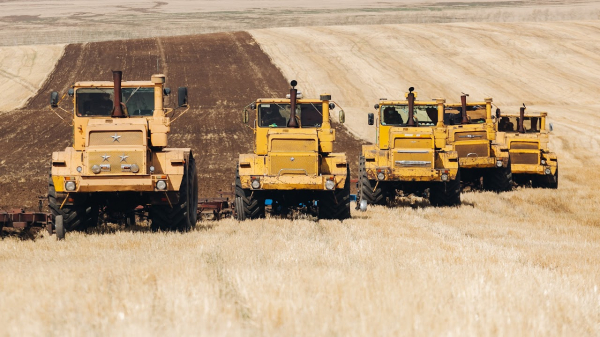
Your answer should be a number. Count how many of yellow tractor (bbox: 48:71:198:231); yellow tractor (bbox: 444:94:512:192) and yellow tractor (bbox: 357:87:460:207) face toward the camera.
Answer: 3

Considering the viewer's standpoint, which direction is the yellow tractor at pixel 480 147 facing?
facing the viewer

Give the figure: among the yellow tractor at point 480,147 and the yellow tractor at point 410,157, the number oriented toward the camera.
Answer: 2

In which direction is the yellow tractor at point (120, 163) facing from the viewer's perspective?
toward the camera

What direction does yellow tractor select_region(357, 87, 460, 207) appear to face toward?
toward the camera

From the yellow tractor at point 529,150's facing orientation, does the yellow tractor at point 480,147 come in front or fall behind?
in front

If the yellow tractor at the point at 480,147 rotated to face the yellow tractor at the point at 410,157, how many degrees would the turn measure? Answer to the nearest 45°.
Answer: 0° — it already faces it

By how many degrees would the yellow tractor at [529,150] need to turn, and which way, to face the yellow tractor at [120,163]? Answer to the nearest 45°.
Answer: approximately 45° to its right

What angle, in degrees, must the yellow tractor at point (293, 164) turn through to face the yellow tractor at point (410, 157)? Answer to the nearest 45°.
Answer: approximately 135° to its left

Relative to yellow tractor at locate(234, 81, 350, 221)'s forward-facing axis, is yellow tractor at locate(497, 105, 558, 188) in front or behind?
behind
